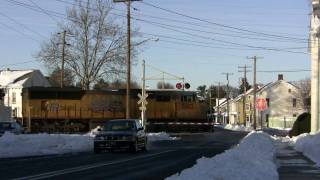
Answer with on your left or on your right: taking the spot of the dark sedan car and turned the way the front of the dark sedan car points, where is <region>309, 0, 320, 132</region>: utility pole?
on your left

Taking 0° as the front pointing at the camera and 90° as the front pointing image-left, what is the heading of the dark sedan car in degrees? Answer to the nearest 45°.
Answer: approximately 0°
